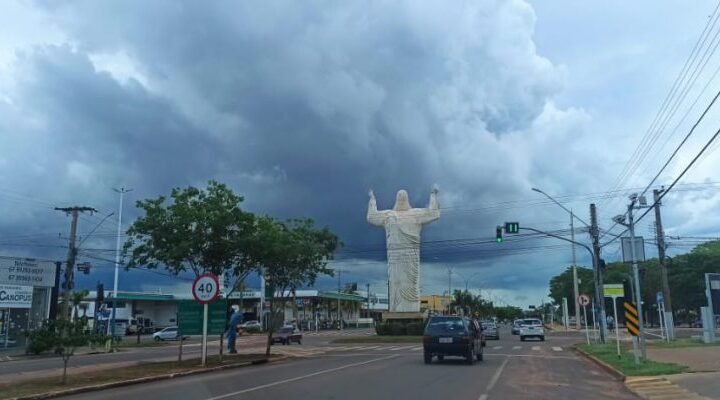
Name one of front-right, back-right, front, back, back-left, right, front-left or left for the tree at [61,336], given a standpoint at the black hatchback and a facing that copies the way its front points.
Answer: back-left

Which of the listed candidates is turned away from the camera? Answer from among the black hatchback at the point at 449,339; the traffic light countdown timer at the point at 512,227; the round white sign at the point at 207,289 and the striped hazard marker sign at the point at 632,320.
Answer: the black hatchback

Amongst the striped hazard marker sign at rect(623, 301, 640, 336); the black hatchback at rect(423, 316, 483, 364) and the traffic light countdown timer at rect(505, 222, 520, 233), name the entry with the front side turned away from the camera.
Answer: the black hatchback

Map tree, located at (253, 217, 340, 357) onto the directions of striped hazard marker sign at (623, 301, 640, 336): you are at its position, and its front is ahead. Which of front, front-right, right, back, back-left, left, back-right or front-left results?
right

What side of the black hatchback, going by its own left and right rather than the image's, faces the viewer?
back

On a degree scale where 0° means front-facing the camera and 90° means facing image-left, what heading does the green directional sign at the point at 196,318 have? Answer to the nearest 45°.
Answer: approximately 0°

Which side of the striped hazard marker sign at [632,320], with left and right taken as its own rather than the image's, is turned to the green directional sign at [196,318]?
right

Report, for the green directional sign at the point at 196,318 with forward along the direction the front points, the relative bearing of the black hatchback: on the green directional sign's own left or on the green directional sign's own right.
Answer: on the green directional sign's own left

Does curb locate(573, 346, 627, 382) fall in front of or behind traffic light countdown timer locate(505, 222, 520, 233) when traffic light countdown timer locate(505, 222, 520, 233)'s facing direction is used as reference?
in front

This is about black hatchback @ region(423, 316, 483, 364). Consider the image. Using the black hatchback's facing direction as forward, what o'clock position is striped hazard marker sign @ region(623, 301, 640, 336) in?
The striped hazard marker sign is roughly at 3 o'clock from the black hatchback.

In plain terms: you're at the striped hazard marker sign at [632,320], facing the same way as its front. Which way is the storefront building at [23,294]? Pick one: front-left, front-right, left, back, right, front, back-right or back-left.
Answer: right

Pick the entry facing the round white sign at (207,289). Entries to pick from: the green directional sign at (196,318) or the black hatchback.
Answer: the green directional sign

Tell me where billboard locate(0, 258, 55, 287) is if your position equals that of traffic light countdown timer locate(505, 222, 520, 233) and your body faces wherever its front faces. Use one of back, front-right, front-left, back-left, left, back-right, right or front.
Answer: right

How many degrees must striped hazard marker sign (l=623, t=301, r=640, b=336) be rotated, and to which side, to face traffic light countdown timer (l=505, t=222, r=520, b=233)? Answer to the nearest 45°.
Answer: approximately 135° to its right

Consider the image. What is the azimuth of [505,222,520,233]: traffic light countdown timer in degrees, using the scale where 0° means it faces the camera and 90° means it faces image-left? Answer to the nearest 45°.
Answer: approximately 0°

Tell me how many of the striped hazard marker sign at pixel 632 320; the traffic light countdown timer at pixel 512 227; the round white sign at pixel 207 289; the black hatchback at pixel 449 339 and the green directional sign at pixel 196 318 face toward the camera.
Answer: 4
